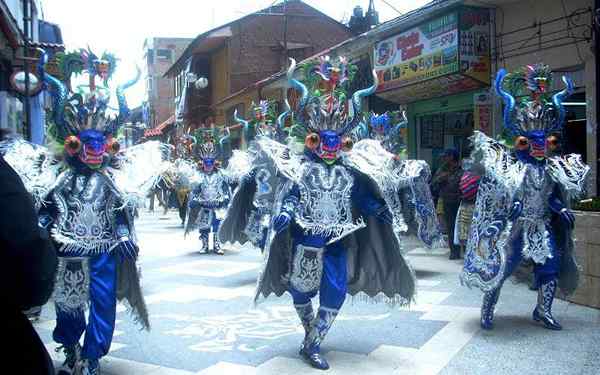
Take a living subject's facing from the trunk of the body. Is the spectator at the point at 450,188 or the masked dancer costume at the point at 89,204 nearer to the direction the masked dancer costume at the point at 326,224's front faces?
the masked dancer costume

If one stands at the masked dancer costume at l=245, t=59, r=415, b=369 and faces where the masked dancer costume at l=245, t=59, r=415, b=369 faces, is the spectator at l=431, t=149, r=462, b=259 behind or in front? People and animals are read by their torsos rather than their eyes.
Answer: behind

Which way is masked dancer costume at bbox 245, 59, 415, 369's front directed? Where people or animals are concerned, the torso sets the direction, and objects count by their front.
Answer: toward the camera

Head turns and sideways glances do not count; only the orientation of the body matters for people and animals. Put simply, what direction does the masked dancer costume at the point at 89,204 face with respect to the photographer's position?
facing the viewer

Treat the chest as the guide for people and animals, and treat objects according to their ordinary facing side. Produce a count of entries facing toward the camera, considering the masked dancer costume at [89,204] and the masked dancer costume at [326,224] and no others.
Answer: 2

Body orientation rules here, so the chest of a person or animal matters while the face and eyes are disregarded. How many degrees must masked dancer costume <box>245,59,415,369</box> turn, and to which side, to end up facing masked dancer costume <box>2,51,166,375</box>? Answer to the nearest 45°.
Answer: approximately 90° to its right

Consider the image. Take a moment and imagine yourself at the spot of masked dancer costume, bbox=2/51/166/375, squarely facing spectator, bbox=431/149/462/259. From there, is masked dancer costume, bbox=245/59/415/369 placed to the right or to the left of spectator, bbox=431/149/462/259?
right

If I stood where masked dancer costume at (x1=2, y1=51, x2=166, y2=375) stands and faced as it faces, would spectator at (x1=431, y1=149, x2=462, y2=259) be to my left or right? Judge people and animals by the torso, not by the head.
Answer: on my left

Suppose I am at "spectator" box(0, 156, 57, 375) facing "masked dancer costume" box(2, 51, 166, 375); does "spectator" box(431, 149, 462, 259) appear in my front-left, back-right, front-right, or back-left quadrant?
front-right

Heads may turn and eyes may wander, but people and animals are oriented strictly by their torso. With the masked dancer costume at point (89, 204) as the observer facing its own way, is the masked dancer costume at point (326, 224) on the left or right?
on its left
